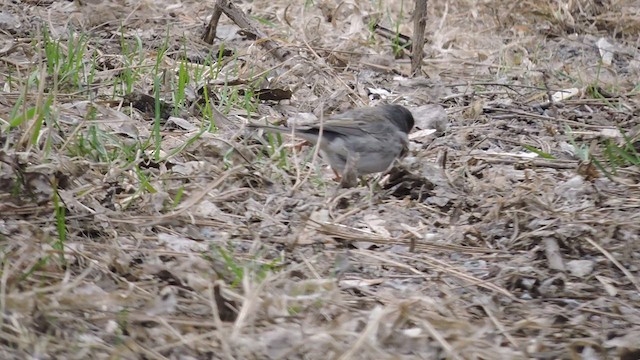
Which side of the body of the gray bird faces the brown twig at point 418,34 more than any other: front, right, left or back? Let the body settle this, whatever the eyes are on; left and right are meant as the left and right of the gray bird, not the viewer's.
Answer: left

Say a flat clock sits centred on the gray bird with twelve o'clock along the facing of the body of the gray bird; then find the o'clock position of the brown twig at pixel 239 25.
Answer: The brown twig is roughly at 8 o'clock from the gray bird.

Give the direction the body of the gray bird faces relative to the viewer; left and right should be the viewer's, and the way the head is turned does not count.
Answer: facing to the right of the viewer
